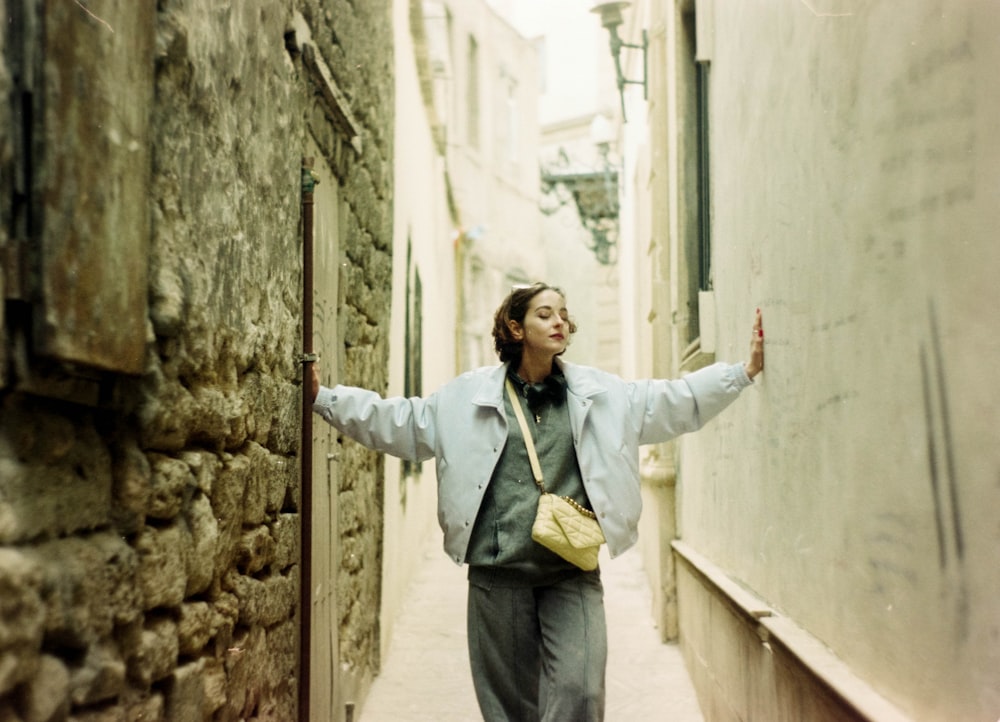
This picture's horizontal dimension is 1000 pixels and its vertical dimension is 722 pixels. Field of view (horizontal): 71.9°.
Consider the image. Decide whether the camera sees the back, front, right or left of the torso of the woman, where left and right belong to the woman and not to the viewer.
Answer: front

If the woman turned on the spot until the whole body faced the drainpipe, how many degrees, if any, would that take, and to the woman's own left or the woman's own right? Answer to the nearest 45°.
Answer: approximately 90° to the woman's own right
